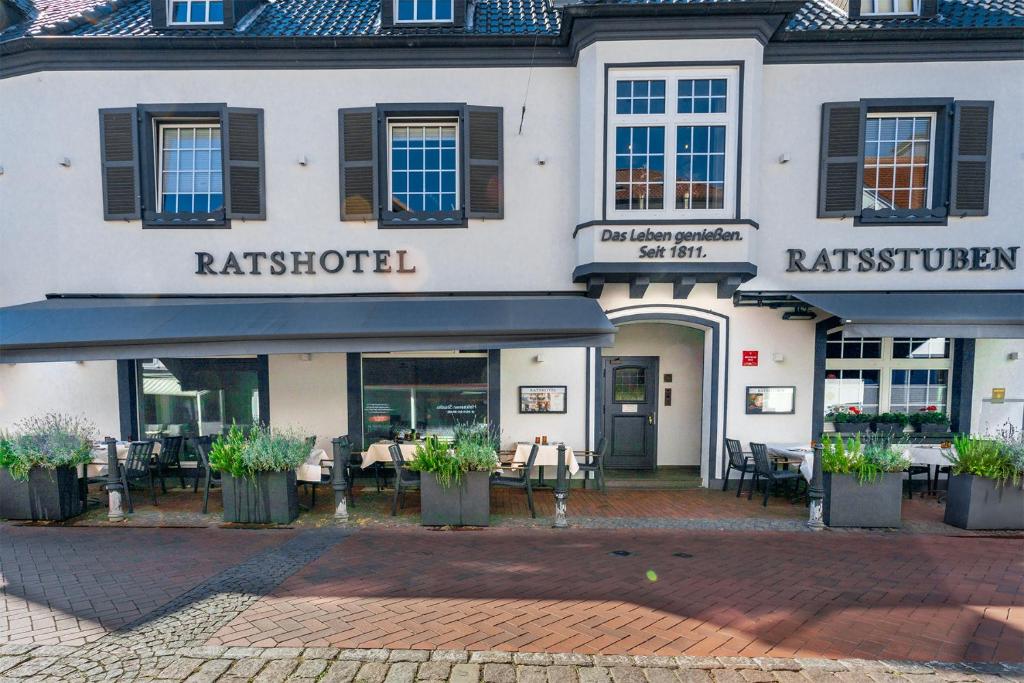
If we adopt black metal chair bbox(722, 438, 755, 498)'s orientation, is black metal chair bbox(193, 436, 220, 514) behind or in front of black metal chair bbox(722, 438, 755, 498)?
behind

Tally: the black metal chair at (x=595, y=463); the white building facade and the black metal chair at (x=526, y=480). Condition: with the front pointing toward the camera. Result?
1

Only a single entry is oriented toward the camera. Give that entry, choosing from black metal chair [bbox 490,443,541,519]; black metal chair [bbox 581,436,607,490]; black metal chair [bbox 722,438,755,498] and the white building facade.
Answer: the white building facade

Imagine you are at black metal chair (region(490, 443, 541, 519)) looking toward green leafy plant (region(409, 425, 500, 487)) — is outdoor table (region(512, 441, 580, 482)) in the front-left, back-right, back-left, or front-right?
back-right

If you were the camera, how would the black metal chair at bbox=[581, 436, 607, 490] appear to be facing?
facing to the left of the viewer

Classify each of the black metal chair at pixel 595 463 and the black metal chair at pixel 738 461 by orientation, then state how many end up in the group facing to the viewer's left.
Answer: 1

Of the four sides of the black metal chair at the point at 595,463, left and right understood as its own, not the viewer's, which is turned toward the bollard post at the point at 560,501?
left

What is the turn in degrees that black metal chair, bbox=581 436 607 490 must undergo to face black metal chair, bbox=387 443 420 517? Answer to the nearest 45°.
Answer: approximately 45° to its left

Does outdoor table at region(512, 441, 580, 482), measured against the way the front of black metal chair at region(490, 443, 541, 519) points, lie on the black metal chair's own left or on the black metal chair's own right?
on the black metal chair's own right

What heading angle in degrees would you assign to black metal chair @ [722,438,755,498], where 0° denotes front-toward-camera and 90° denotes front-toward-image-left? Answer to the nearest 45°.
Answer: approximately 225°

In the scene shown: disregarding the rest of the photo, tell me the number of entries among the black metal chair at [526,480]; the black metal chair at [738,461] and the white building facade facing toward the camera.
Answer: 1
